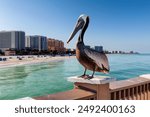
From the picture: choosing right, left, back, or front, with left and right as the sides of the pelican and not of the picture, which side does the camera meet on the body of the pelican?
left
